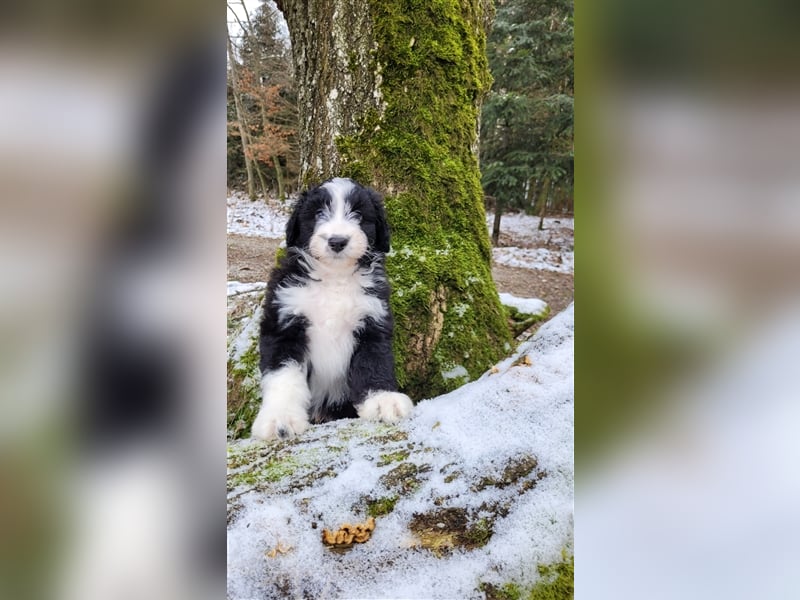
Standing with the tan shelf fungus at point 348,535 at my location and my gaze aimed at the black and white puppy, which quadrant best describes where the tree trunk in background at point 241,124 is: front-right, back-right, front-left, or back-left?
front-left

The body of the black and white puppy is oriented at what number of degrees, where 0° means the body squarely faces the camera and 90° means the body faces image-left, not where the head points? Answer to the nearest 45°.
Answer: approximately 0°
